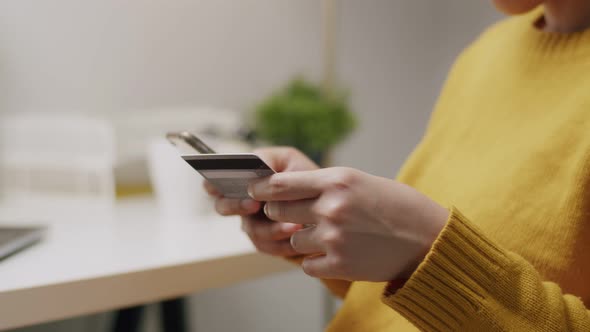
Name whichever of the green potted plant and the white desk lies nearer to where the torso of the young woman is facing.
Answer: the white desk

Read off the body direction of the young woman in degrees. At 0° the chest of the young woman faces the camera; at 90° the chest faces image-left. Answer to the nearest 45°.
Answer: approximately 45°

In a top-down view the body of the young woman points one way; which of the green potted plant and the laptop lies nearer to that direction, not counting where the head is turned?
the laptop

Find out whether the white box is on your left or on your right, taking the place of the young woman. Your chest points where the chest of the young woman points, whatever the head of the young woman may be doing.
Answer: on your right
